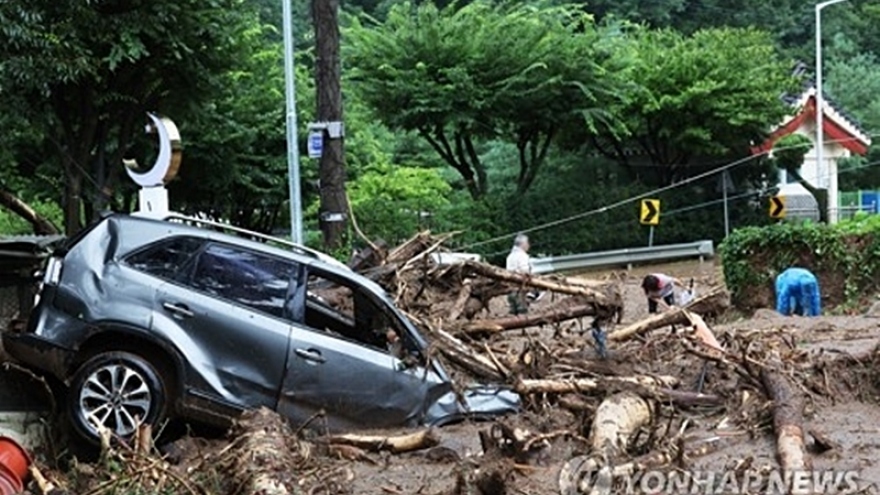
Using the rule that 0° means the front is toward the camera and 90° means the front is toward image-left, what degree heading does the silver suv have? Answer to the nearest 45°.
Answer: approximately 270°

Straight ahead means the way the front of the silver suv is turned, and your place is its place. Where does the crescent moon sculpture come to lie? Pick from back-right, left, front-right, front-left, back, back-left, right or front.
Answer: left

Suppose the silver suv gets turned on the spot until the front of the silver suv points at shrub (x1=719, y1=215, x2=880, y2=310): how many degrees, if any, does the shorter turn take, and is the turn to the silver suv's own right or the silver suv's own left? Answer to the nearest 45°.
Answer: approximately 45° to the silver suv's own left

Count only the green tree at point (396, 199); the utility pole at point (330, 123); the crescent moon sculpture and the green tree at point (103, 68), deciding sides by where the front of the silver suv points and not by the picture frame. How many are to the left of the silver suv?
4

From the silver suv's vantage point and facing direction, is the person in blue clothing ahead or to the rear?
ahead

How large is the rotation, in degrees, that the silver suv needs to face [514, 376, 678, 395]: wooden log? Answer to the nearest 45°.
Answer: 0° — it already faces it

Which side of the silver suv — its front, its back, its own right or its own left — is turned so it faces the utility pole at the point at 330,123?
left

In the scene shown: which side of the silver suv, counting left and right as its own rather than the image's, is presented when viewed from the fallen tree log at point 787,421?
front

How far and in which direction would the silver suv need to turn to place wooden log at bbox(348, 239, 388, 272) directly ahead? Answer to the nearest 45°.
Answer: approximately 45° to its left
